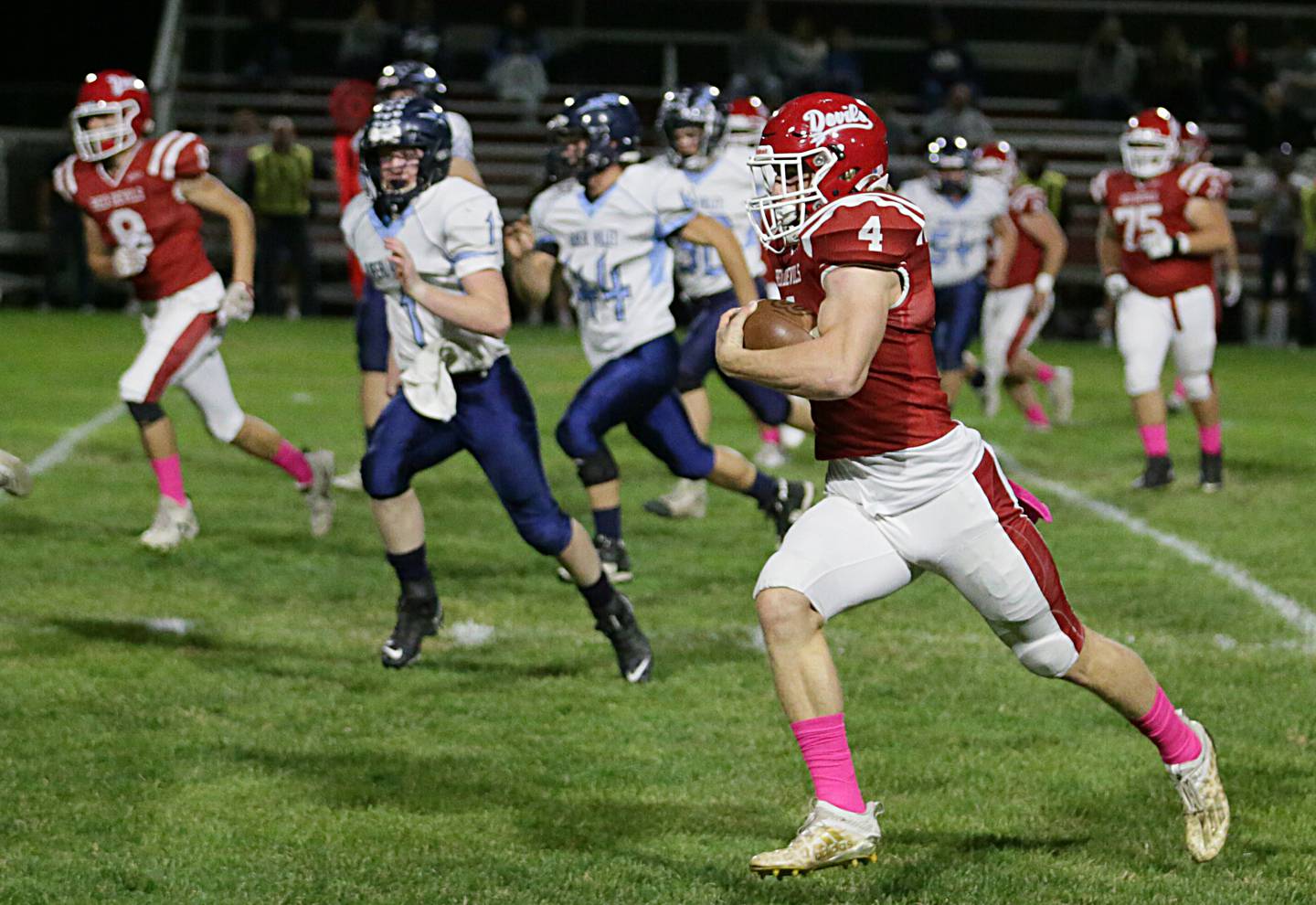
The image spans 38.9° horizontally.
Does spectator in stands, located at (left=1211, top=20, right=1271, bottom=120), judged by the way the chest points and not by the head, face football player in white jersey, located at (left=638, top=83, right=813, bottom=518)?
yes

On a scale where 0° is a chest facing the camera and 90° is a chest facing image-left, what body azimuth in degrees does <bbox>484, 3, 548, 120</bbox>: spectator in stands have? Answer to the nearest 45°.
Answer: approximately 0°

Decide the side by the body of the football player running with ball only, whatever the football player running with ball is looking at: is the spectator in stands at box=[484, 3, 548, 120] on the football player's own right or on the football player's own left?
on the football player's own right

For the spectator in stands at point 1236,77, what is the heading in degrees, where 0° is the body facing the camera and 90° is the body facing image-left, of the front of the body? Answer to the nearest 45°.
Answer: approximately 0°

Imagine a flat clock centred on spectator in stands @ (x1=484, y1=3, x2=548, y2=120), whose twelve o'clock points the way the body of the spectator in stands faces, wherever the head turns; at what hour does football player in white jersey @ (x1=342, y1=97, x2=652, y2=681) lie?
The football player in white jersey is roughly at 12 o'clock from the spectator in stands.

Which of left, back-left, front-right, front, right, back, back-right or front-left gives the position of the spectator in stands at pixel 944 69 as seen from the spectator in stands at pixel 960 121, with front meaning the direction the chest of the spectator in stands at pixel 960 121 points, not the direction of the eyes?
back

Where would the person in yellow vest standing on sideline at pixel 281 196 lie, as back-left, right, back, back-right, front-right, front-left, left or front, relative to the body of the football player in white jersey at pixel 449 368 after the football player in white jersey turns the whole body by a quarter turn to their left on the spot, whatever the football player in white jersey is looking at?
back-left

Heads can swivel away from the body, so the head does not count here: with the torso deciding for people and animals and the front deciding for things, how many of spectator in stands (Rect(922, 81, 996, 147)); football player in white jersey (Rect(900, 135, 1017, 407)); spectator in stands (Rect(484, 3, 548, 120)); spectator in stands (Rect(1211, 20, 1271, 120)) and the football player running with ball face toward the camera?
4

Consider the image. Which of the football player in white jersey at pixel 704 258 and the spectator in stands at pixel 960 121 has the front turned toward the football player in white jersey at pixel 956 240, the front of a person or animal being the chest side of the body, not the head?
the spectator in stands

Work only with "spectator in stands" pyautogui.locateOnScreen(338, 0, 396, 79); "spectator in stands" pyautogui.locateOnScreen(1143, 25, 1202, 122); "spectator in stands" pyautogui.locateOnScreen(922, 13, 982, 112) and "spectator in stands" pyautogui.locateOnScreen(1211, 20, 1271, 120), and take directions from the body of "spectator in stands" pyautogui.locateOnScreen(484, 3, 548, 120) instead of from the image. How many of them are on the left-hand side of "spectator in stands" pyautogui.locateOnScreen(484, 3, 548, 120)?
3

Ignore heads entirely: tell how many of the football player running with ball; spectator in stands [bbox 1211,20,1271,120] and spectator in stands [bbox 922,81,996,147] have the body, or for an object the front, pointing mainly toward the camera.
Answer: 2
